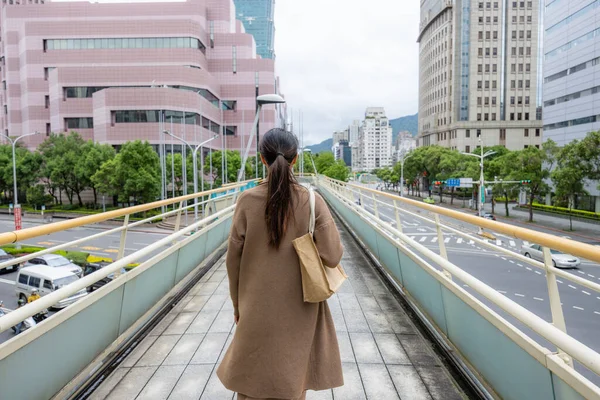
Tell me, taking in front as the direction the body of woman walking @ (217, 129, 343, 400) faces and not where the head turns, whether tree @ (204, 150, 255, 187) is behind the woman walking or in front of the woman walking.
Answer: in front

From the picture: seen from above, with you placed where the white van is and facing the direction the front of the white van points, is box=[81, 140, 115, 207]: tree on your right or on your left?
on your left

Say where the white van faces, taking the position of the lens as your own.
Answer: facing the viewer and to the right of the viewer

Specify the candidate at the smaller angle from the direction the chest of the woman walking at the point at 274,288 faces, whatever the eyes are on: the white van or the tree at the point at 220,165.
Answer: the tree

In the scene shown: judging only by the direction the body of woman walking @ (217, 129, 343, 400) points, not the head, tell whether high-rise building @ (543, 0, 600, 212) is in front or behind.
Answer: in front

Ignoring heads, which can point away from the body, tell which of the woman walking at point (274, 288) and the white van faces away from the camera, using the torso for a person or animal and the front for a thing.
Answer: the woman walking

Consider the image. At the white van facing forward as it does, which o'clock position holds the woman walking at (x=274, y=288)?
The woman walking is roughly at 1 o'clock from the white van.

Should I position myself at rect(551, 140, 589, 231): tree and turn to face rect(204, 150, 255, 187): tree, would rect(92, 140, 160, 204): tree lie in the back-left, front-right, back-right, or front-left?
front-left

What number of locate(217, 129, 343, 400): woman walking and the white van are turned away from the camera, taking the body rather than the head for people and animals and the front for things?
1

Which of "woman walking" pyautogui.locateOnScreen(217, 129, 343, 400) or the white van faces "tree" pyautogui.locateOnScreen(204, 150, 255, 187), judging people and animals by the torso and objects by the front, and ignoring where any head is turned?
the woman walking

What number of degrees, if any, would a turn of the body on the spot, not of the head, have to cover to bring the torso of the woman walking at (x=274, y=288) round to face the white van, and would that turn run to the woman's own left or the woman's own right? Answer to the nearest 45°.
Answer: approximately 45° to the woman's own left

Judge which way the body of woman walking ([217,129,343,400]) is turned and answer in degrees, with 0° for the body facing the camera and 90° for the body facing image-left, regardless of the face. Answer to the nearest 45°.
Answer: approximately 180°

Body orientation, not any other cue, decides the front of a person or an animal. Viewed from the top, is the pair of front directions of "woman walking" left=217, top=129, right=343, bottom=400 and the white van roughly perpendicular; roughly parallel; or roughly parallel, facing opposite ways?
roughly perpendicular

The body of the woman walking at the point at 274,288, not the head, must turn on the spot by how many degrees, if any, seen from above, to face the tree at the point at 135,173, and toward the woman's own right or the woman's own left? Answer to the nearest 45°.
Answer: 0° — they already face it

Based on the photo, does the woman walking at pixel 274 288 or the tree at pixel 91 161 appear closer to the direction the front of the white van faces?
the woman walking
